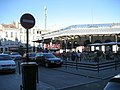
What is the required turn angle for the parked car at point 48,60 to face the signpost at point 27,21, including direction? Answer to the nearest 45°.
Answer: approximately 45° to its right

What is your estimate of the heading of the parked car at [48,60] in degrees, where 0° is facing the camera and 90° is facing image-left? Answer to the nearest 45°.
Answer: approximately 315°

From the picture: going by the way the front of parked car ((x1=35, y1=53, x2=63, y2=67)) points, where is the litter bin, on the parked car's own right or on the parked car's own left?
on the parked car's own right

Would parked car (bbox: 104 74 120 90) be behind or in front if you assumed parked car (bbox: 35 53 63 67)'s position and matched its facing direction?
in front
